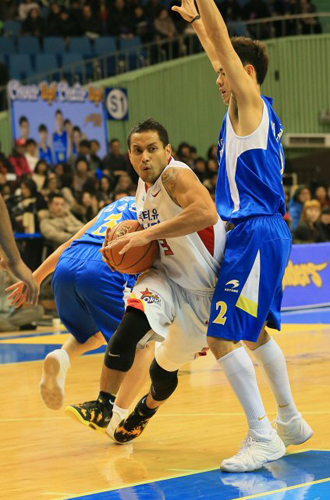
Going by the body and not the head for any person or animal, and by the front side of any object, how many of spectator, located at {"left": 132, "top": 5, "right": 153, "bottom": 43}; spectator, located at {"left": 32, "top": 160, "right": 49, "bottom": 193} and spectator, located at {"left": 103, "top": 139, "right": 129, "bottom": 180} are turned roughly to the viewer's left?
0

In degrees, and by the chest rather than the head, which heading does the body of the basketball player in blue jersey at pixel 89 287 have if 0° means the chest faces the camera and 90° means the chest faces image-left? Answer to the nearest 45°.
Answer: approximately 225°

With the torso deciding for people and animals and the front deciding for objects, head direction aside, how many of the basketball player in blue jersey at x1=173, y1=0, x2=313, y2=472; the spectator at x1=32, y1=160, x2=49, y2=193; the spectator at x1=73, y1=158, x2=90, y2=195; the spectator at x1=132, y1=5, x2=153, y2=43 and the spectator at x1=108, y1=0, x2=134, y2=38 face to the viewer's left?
1

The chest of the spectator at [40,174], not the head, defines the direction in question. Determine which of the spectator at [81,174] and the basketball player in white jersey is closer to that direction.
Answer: the basketball player in white jersey

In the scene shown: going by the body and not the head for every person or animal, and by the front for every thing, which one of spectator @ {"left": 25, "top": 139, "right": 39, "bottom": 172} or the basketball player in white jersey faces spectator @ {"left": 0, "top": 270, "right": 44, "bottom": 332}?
spectator @ {"left": 25, "top": 139, "right": 39, "bottom": 172}

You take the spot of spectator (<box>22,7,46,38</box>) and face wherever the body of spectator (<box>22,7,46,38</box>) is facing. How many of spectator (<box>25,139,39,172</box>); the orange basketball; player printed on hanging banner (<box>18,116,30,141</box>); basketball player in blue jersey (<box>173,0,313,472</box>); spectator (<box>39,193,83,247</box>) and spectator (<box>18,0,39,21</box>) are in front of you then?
5

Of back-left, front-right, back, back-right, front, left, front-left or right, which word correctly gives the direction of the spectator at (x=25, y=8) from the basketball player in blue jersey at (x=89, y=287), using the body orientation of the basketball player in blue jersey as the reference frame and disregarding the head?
front-left

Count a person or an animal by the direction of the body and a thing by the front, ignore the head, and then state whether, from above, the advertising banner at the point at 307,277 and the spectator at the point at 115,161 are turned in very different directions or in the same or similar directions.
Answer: same or similar directions

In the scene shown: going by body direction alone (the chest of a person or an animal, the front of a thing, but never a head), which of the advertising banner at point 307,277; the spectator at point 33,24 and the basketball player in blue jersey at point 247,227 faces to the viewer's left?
the basketball player in blue jersey

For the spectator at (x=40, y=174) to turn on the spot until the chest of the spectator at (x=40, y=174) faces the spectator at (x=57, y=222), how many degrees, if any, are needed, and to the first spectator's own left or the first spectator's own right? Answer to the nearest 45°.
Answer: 0° — they already face them

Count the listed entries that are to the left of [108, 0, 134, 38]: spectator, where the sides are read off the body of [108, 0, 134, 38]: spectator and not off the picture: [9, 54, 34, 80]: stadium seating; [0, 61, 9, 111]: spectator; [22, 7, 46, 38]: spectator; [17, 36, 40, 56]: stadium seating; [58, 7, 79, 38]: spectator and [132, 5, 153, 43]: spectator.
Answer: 1

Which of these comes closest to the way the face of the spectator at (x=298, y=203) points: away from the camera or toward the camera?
toward the camera

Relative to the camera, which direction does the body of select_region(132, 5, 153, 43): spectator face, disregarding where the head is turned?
toward the camera

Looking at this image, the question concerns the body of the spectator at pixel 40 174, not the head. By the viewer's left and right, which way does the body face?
facing the viewer

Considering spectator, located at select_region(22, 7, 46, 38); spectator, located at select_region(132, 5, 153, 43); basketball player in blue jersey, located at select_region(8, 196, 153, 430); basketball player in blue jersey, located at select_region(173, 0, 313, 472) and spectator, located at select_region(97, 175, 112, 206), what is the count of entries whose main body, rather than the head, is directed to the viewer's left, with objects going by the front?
1

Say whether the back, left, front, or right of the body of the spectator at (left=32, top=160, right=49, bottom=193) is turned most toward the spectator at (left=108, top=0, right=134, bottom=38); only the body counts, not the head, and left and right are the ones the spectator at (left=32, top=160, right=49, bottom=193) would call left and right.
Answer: back

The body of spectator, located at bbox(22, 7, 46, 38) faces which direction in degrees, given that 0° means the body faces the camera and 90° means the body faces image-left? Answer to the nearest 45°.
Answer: approximately 0°

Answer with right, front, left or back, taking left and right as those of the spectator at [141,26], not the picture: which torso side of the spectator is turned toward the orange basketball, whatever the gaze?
front

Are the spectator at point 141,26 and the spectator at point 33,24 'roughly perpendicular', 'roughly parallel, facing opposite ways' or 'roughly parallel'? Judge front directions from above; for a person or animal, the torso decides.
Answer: roughly parallel

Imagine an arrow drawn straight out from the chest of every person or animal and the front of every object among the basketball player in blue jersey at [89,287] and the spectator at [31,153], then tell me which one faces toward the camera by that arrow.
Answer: the spectator
